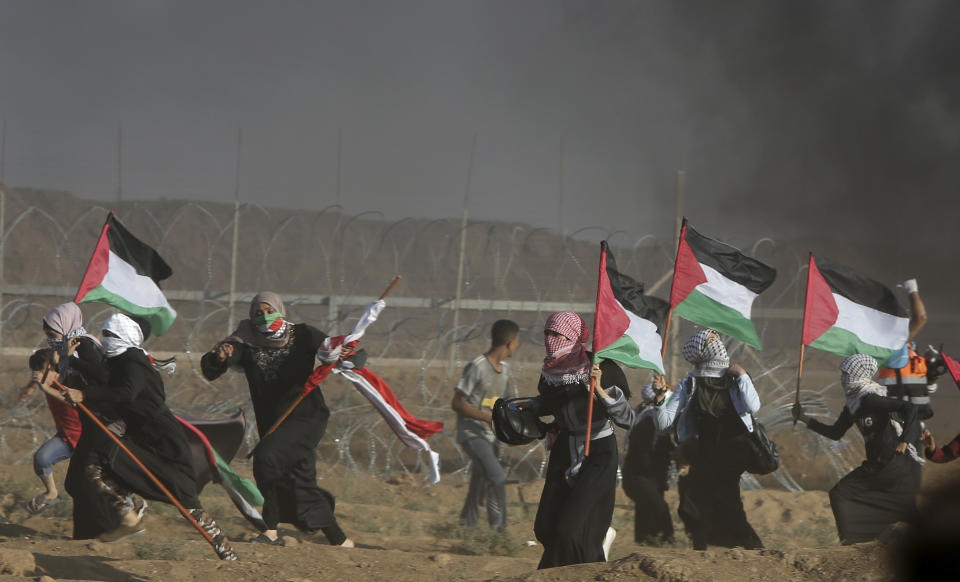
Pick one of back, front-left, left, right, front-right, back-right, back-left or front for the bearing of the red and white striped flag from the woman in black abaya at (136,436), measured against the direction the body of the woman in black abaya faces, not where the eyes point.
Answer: back

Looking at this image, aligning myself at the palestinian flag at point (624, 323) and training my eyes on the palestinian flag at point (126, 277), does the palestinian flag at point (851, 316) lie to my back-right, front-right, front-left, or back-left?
back-right

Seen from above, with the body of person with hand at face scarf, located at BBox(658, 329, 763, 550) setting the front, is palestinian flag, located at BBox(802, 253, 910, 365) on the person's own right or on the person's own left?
on the person's own left

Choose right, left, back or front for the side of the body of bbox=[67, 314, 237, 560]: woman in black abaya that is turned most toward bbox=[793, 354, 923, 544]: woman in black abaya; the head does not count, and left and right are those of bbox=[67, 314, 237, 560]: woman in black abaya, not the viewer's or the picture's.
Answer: back

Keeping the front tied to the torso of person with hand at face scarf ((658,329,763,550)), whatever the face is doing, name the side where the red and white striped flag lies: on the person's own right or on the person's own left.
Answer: on the person's own right

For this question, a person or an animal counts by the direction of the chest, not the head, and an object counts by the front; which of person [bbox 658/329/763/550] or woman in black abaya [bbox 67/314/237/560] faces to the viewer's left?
the woman in black abaya

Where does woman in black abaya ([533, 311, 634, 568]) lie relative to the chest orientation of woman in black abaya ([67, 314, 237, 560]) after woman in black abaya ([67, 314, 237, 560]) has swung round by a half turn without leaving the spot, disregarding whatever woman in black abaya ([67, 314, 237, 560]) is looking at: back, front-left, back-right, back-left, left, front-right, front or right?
front-right

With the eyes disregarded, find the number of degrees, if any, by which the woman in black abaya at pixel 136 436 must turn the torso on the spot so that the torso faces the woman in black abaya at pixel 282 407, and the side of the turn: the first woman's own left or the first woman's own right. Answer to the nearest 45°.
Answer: approximately 180°

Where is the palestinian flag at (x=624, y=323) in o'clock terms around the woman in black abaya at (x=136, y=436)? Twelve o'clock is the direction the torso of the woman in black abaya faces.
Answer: The palestinian flag is roughly at 7 o'clock from the woman in black abaya.

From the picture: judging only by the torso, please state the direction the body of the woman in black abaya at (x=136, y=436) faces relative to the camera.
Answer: to the viewer's left

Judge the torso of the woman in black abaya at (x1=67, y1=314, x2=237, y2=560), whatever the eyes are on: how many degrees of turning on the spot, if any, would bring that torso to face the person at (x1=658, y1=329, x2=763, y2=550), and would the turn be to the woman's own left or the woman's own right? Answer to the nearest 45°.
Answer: approximately 180°
